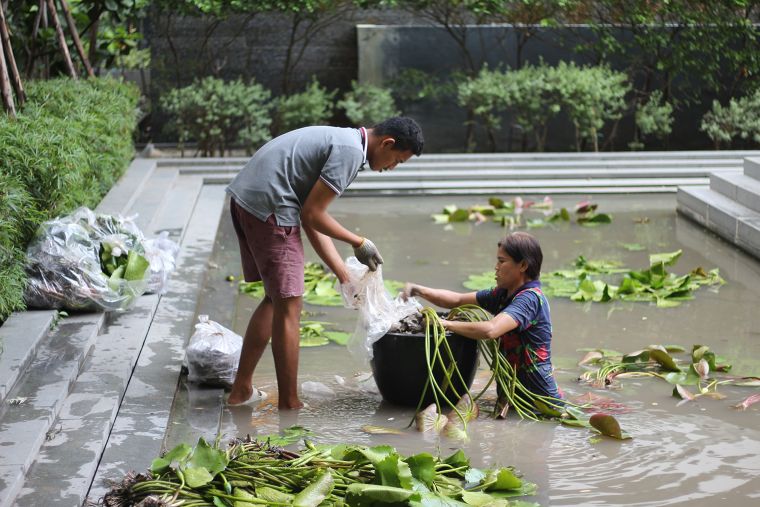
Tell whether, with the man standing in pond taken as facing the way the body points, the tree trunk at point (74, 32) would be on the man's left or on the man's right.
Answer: on the man's left

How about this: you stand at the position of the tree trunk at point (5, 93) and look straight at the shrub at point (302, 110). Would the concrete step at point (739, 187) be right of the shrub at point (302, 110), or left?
right

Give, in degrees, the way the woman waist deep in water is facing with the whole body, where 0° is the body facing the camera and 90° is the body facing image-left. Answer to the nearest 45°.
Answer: approximately 90°

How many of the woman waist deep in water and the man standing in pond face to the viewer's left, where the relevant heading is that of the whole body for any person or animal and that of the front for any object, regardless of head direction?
1

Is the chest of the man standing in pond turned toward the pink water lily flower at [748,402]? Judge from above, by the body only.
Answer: yes

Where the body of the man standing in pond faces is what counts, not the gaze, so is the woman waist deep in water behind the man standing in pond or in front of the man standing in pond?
in front

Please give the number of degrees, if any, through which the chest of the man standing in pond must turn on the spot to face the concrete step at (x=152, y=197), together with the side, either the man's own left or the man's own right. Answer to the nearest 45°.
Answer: approximately 90° to the man's own left

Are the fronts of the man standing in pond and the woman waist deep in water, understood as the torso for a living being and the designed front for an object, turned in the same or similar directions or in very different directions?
very different directions

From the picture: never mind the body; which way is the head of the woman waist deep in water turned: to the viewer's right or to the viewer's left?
to the viewer's left

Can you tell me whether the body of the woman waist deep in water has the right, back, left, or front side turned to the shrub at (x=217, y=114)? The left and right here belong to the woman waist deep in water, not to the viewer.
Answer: right

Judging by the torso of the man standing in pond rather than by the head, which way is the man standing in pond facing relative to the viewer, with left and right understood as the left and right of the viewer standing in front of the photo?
facing to the right of the viewer

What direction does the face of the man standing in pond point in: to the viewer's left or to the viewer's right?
to the viewer's right

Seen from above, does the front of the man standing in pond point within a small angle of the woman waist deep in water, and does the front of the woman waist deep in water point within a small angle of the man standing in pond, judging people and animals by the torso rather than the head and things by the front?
yes

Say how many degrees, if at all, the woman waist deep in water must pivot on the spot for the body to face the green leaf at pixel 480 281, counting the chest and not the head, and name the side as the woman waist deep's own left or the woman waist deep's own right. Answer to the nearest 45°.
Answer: approximately 90° to the woman waist deep's own right
